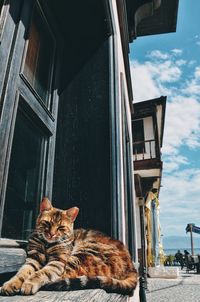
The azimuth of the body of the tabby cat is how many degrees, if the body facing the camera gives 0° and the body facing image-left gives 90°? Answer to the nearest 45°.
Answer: approximately 45°
